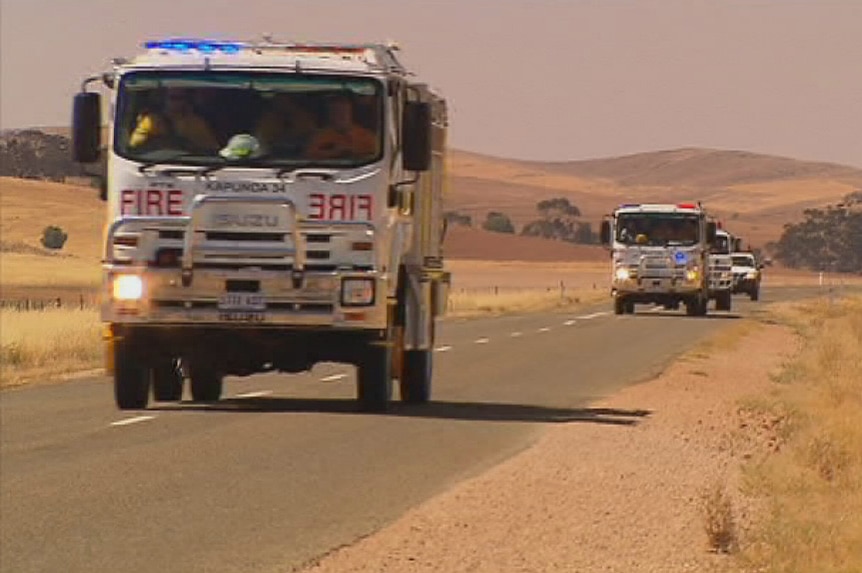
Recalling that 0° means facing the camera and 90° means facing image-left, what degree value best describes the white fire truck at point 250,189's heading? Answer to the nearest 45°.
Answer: approximately 0°
